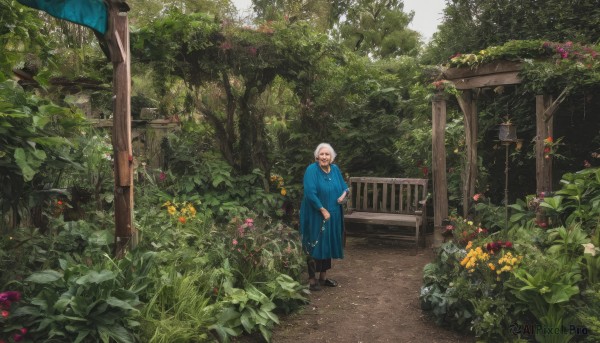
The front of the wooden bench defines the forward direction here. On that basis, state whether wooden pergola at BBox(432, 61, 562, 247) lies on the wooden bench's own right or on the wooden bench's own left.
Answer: on the wooden bench's own left

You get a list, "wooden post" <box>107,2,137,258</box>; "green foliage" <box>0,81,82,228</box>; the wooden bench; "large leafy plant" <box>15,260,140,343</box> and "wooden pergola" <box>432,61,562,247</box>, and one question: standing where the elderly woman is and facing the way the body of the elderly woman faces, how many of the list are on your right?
3

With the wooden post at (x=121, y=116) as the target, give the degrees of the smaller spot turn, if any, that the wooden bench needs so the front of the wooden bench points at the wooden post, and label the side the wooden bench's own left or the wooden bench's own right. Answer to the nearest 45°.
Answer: approximately 45° to the wooden bench's own right

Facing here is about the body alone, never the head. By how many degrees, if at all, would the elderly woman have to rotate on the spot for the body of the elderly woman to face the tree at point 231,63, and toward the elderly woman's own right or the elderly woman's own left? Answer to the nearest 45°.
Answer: approximately 180°

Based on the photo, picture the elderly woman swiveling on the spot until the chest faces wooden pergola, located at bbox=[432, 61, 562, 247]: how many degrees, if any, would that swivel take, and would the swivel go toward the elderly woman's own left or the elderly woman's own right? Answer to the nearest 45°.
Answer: approximately 90° to the elderly woman's own left

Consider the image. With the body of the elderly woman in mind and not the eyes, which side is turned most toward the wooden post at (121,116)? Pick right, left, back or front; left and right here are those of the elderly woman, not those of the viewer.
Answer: right

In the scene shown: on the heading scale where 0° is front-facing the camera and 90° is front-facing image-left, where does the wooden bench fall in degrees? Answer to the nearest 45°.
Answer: approximately 0°

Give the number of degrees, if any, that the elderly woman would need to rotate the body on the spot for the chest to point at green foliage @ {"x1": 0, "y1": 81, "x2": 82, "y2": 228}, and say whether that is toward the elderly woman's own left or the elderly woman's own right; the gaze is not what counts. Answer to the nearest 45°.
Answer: approximately 90° to the elderly woman's own right

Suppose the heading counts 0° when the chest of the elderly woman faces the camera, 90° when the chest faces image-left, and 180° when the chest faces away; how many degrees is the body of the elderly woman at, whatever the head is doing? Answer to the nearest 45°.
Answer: approximately 315°

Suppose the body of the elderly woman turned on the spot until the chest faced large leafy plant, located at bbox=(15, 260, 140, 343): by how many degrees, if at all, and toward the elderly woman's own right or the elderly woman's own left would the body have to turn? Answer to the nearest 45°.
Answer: approximately 90° to the elderly woman's own right
